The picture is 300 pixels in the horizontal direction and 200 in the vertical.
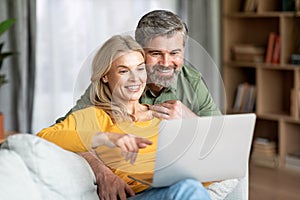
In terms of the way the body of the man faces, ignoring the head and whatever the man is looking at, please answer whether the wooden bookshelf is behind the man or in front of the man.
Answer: behind

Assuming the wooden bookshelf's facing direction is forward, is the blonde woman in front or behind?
in front

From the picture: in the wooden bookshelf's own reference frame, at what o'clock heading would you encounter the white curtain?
The white curtain is roughly at 2 o'clock from the wooden bookshelf.

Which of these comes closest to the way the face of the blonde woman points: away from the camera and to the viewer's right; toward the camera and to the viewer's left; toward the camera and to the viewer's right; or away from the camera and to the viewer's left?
toward the camera and to the viewer's right

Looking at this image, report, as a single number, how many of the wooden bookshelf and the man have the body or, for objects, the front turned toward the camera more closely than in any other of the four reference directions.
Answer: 2

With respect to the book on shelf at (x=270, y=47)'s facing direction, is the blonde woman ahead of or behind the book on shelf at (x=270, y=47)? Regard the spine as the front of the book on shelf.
ahead

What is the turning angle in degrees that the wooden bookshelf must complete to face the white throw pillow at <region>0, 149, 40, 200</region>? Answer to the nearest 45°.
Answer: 0° — it already faces it

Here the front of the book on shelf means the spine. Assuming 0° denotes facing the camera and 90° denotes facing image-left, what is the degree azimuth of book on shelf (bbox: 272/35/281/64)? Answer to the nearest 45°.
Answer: approximately 0°

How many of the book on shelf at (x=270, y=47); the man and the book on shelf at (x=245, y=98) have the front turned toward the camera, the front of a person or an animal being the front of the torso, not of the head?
3
